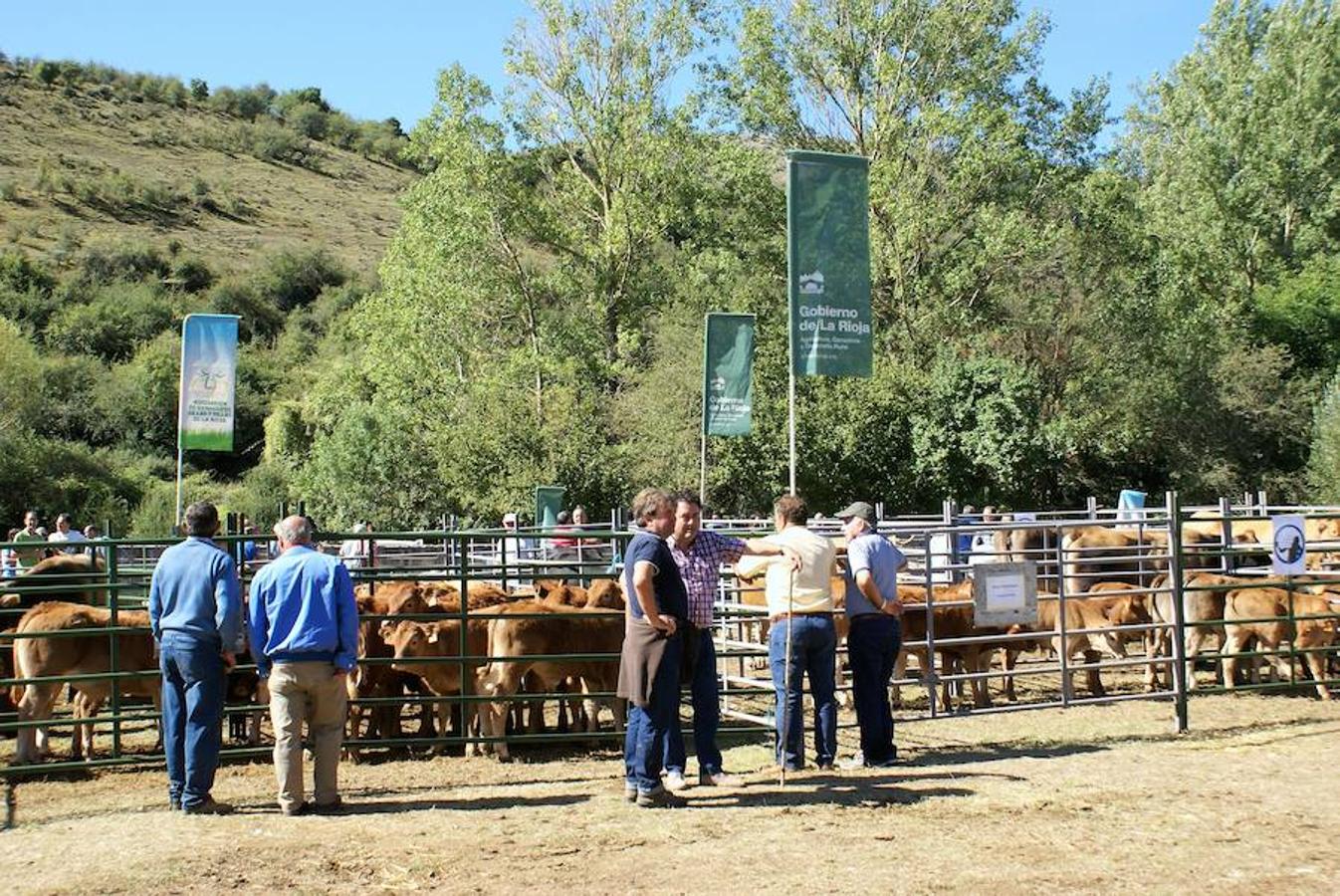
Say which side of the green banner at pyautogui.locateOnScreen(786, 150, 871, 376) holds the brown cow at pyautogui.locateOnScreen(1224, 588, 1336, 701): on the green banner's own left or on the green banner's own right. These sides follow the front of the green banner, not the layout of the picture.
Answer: on the green banner's own left

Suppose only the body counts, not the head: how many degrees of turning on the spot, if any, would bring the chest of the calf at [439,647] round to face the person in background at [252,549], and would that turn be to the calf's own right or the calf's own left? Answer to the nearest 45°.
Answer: approximately 90° to the calf's own right

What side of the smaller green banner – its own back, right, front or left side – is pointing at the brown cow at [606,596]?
front

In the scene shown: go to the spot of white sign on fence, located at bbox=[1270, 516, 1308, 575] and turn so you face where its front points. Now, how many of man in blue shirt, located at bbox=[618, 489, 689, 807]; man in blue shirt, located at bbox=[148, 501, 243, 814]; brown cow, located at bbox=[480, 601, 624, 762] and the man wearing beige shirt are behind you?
0

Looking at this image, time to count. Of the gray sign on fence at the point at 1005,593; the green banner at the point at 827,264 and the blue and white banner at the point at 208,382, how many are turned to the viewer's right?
0

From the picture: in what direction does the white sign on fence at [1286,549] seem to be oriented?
toward the camera

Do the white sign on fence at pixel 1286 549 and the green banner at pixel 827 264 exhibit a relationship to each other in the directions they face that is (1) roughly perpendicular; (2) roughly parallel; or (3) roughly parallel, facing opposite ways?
roughly parallel

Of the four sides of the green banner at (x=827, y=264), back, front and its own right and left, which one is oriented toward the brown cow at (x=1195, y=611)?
left

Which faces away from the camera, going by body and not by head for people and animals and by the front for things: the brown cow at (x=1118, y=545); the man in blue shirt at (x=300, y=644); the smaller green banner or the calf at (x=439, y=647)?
the man in blue shirt

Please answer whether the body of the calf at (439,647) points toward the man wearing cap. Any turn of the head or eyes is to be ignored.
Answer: no

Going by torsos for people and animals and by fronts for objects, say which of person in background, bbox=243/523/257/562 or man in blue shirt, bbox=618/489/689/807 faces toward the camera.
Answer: the person in background

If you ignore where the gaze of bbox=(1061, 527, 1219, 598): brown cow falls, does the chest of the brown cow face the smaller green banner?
no

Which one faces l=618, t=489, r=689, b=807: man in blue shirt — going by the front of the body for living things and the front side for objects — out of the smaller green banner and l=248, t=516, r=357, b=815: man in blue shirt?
the smaller green banner

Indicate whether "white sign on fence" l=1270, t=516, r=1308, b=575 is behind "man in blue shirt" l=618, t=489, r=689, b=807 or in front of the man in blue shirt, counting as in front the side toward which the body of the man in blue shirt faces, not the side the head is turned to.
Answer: in front

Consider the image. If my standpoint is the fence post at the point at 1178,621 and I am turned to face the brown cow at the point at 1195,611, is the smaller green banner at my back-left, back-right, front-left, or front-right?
front-left

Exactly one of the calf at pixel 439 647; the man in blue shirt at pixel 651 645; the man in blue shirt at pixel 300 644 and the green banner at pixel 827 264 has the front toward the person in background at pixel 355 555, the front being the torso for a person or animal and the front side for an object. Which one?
the man in blue shirt at pixel 300 644

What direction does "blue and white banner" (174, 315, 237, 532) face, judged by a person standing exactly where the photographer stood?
facing the viewer

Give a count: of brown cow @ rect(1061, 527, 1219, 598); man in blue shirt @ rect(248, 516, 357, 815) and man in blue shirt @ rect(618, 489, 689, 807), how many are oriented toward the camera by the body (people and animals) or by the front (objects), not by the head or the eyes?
0

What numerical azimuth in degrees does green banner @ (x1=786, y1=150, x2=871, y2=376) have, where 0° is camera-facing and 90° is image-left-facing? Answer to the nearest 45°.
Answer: approximately 0°

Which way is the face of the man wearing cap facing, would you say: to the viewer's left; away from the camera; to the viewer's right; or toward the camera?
to the viewer's left
